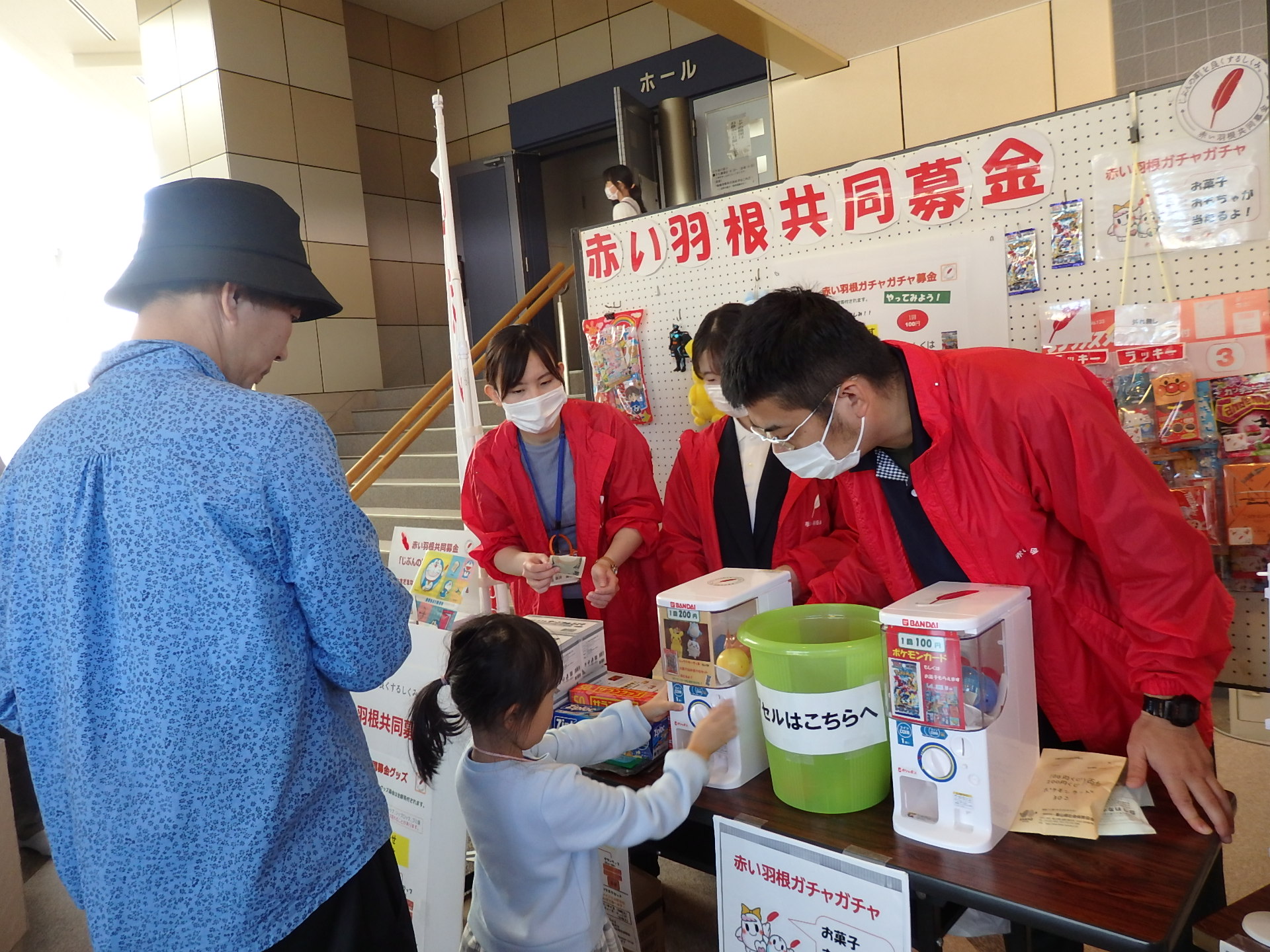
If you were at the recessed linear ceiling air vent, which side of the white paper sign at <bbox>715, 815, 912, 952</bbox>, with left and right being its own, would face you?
right

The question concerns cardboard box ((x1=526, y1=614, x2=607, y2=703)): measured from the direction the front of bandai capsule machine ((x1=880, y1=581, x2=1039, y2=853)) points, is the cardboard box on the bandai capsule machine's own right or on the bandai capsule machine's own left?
on the bandai capsule machine's own right

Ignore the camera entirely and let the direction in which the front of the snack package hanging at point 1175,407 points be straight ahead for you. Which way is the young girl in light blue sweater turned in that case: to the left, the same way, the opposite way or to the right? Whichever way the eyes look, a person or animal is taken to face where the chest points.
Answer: the opposite way

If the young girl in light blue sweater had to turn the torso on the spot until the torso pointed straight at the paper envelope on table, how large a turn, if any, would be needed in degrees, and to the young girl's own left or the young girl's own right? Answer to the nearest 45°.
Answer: approximately 45° to the young girl's own right

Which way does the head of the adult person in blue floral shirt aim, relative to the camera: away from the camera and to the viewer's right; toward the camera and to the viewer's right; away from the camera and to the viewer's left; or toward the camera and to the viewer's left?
away from the camera and to the viewer's right

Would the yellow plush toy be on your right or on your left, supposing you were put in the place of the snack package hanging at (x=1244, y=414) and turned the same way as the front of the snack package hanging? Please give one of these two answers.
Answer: on your right

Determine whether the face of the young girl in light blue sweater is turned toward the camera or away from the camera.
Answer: away from the camera

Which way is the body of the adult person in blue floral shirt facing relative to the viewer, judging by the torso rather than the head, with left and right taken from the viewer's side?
facing away from the viewer and to the right of the viewer
